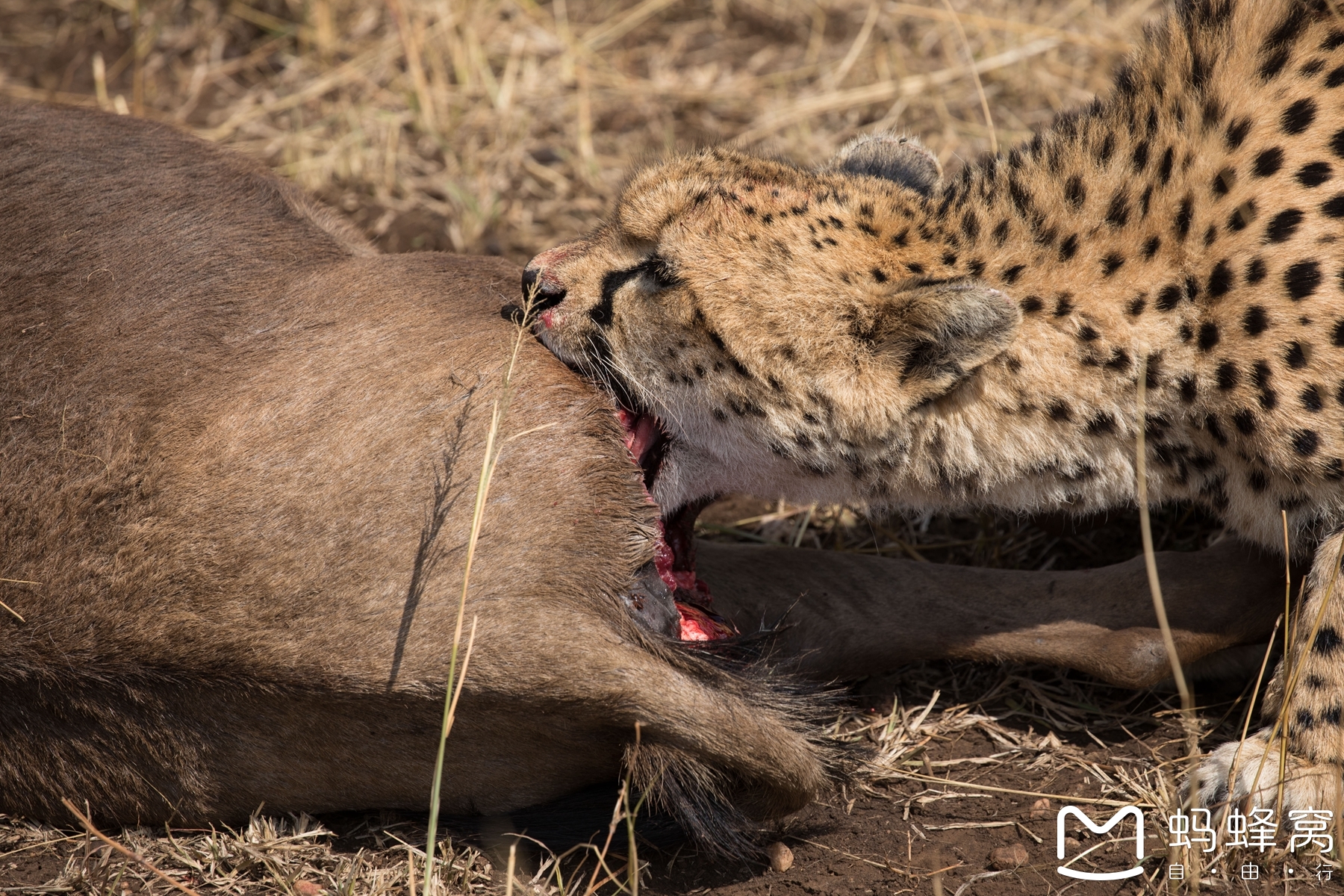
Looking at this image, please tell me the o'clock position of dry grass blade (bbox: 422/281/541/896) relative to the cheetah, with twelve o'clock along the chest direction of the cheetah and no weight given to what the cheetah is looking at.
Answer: The dry grass blade is roughly at 11 o'clock from the cheetah.

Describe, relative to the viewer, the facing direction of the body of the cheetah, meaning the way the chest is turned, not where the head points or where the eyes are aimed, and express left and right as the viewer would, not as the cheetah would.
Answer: facing to the left of the viewer
